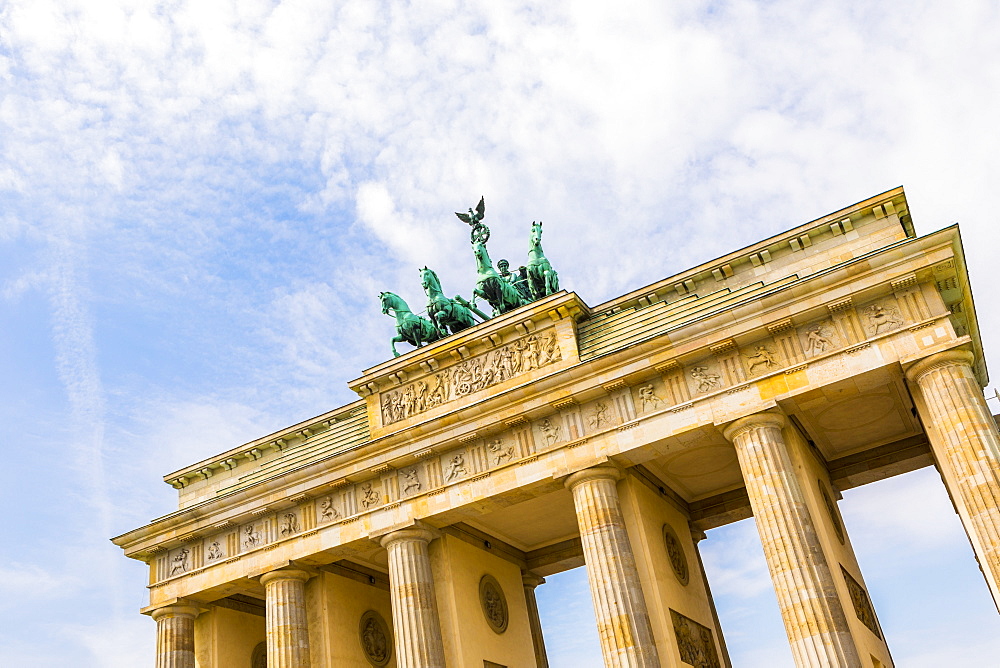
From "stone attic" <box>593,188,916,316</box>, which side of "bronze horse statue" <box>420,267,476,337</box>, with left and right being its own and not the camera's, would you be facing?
left

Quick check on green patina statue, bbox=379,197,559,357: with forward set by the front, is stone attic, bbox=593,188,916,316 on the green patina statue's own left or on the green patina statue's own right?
on the green patina statue's own left

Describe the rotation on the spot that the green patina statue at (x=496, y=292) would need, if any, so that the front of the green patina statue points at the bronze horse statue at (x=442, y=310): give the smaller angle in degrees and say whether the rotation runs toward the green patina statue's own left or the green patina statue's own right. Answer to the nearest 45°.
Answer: approximately 45° to the green patina statue's own right

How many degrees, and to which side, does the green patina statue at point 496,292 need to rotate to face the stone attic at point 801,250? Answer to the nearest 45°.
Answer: approximately 90° to its left

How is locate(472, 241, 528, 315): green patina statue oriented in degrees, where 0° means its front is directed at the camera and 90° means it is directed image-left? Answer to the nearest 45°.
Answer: approximately 45°

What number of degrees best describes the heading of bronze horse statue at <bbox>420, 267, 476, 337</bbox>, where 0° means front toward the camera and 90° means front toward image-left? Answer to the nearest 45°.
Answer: approximately 45°

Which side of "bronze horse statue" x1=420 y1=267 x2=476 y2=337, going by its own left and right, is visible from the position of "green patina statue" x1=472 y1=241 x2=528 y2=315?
left
